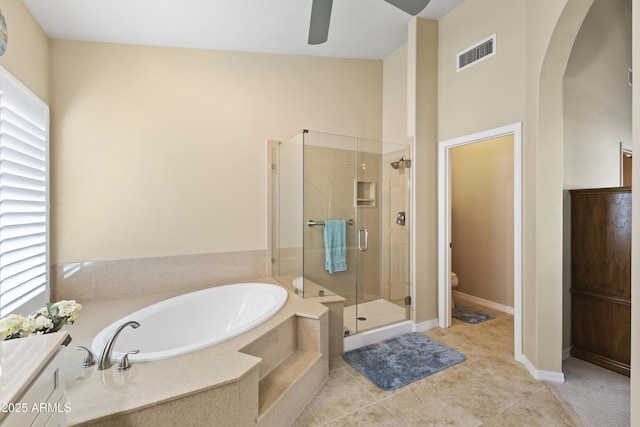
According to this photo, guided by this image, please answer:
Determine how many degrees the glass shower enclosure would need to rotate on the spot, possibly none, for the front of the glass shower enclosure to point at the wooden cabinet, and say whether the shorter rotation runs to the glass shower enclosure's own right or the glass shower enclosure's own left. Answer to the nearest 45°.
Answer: approximately 45° to the glass shower enclosure's own left

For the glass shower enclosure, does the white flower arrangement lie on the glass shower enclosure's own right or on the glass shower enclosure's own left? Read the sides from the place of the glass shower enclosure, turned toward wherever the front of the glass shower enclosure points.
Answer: on the glass shower enclosure's own right

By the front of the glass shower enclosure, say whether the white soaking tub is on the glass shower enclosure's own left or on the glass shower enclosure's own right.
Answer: on the glass shower enclosure's own right

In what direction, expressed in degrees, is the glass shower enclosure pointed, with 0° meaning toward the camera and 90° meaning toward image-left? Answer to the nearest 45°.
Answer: approximately 315°

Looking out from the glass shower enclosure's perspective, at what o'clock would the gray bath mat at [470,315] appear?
The gray bath mat is roughly at 10 o'clock from the glass shower enclosure.

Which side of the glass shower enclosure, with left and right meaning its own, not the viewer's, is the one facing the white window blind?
right
